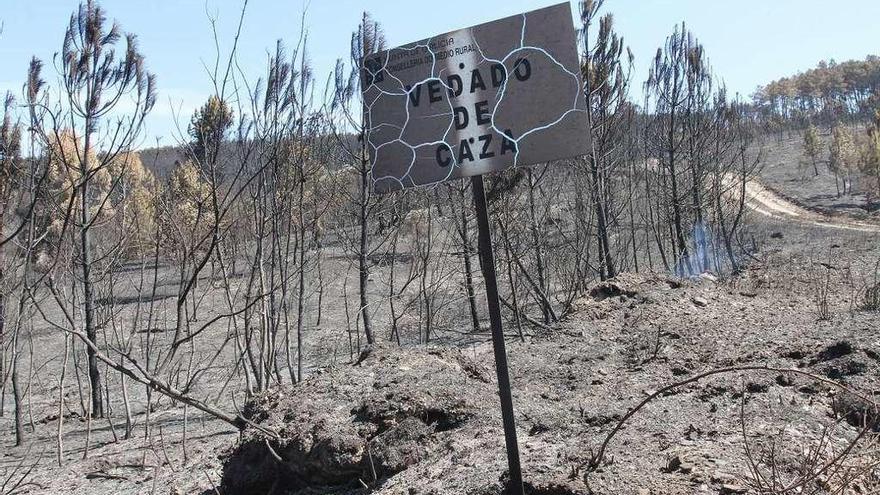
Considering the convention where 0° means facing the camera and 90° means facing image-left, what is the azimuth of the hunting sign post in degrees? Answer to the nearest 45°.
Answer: approximately 0°
